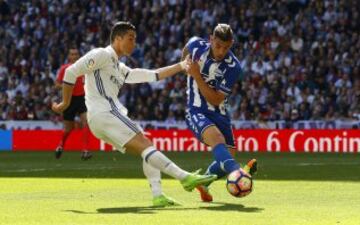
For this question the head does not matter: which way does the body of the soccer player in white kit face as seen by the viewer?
to the viewer's right

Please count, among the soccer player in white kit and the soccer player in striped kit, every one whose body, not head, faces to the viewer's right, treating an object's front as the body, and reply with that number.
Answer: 1

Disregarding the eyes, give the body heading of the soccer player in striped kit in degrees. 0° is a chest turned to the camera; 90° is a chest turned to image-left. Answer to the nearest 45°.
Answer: approximately 0°

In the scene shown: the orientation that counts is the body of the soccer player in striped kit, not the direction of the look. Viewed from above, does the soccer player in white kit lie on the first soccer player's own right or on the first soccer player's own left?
on the first soccer player's own right

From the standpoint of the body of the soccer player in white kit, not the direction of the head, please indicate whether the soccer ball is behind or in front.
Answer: in front
